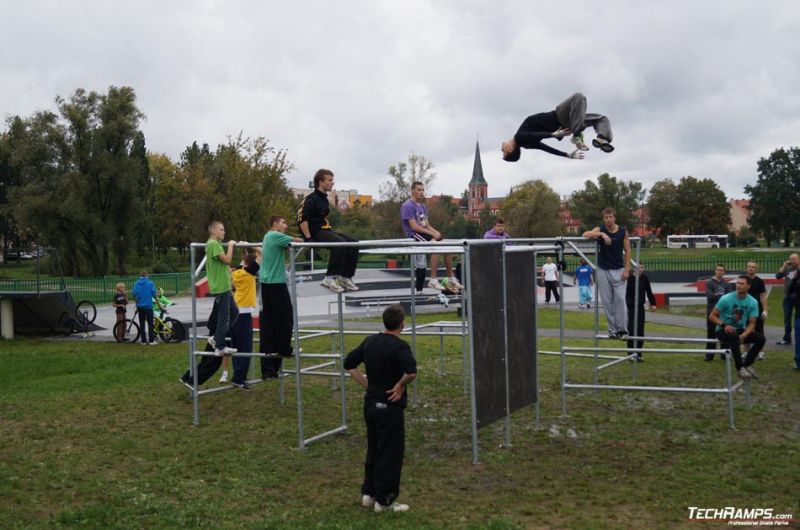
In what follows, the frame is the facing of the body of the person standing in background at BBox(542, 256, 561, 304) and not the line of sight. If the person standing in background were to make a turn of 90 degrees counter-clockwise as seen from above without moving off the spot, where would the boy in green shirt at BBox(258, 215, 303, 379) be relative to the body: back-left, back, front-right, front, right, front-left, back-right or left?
right

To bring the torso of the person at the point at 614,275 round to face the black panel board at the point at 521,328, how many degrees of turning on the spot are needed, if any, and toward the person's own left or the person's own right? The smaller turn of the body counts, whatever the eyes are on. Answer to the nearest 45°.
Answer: approximately 45° to the person's own right

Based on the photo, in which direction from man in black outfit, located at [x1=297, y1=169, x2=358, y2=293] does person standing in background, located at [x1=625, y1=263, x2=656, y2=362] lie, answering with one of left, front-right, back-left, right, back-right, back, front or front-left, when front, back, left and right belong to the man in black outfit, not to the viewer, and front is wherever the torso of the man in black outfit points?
front-left

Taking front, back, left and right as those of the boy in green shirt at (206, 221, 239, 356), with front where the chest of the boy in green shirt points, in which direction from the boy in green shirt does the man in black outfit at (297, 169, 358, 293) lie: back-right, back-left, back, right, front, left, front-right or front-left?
front-right

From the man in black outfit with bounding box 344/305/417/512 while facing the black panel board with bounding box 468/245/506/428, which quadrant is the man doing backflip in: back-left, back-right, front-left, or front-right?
front-right

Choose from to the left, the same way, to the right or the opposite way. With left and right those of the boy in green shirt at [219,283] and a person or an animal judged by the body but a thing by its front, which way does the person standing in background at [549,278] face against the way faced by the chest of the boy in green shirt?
to the right

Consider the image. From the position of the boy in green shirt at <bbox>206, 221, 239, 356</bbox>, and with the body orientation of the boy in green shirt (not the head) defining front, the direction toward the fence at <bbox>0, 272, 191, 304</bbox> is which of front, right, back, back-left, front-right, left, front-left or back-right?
left

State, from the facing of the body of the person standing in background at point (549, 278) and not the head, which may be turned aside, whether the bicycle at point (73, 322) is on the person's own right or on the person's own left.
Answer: on the person's own right

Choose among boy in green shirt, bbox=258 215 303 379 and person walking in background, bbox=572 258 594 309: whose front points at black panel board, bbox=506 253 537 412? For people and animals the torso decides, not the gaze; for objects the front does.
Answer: the boy in green shirt

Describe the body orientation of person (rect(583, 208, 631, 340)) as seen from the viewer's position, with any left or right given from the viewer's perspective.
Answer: facing the viewer

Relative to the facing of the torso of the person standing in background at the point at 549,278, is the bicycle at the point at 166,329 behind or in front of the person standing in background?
in front

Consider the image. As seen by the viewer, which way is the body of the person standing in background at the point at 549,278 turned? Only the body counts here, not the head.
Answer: toward the camera

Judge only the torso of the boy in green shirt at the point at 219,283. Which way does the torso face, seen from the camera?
to the viewer's right

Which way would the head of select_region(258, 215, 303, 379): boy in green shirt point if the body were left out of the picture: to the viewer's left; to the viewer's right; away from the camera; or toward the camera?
to the viewer's right
